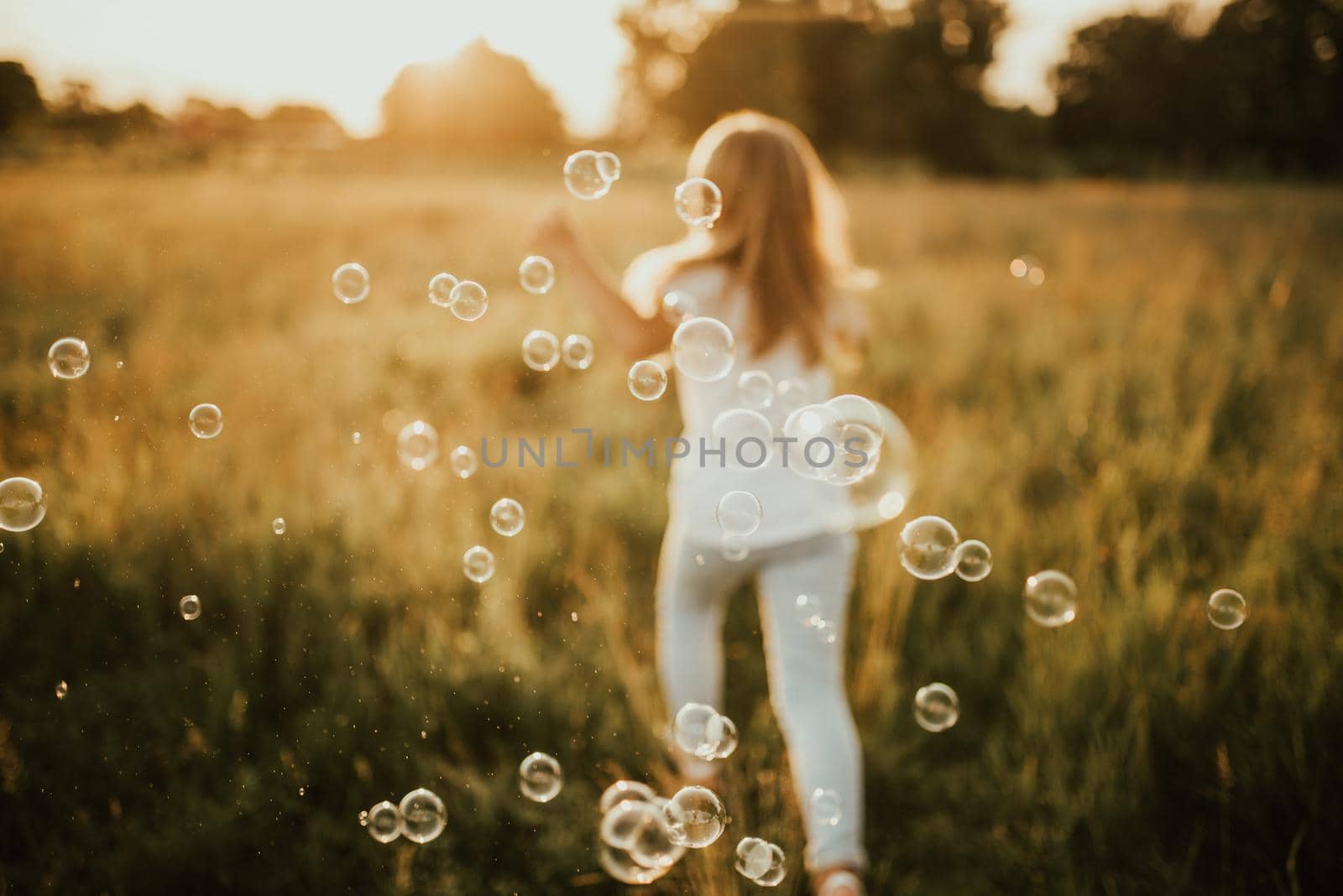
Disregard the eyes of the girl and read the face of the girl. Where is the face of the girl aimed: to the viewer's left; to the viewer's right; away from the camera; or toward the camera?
away from the camera

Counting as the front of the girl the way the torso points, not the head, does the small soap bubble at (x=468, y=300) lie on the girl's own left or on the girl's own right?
on the girl's own left

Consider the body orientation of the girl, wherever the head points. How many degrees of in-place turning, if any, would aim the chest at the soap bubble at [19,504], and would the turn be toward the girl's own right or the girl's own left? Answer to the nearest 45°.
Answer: approximately 90° to the girl's own left

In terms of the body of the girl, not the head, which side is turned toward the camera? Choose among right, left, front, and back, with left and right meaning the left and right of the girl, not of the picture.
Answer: back
